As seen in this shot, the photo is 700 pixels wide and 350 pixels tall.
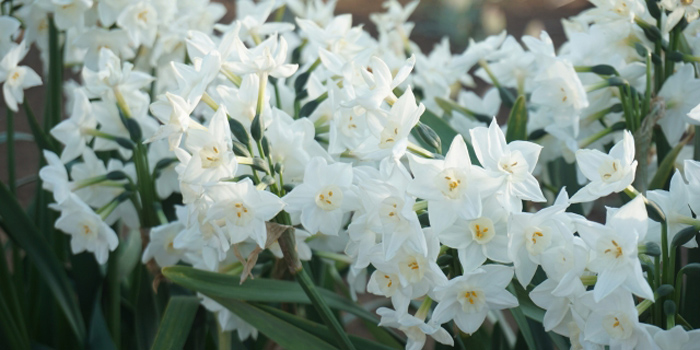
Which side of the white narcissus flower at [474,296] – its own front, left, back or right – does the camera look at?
front

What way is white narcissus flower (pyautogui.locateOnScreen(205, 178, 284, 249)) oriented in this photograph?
toward the camera

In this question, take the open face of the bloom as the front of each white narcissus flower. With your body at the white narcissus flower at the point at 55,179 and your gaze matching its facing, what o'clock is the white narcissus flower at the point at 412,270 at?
the white narcissus flower at the point at 412,270 is roughly at 8 o'clock from the white narcissus flower at the point at 55,179.

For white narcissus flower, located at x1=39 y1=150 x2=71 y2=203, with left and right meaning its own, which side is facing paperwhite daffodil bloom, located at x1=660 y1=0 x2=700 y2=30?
back

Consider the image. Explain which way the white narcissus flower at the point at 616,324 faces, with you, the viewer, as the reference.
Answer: facing the viewer
